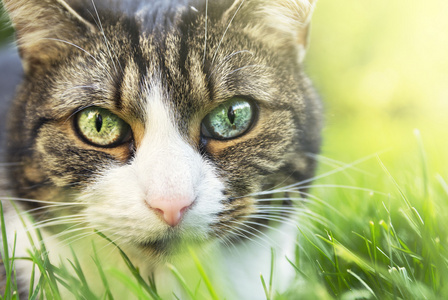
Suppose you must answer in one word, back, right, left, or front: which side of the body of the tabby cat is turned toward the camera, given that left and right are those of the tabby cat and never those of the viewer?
front
